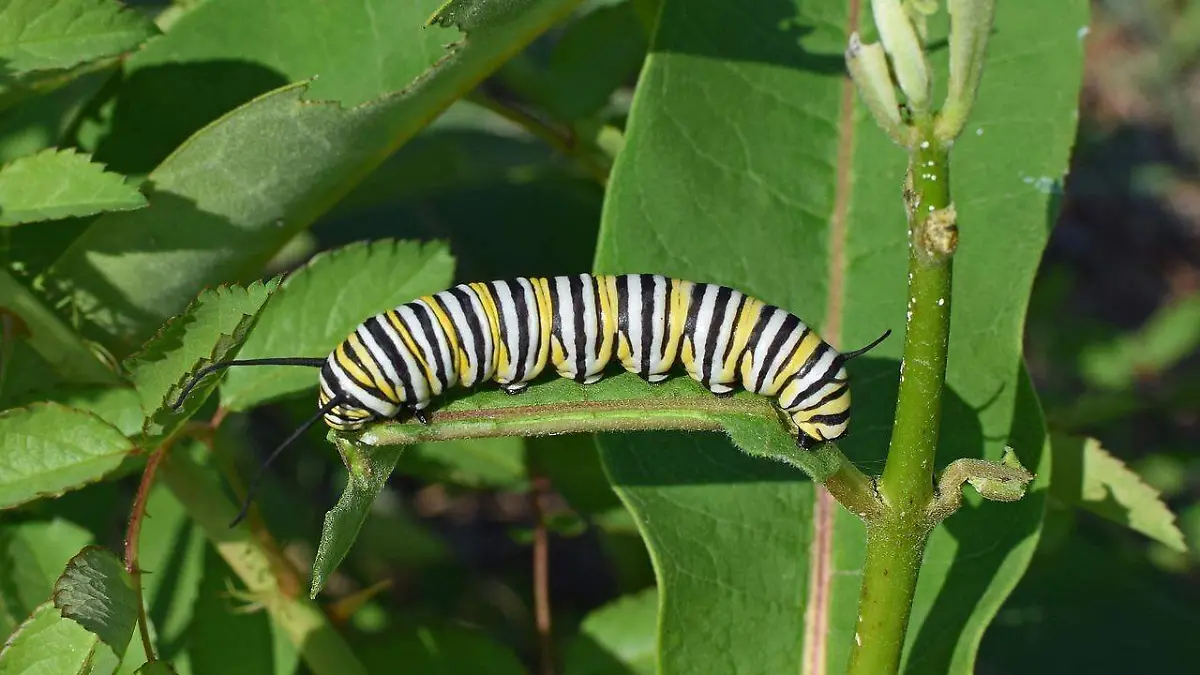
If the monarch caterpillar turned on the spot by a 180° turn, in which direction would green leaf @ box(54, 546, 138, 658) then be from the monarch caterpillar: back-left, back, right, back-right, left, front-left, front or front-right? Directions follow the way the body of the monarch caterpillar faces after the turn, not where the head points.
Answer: back-right

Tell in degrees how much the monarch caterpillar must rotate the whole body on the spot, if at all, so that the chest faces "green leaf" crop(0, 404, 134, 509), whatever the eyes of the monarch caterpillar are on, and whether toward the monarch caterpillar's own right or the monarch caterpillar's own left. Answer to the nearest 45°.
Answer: approximately 45° to the monarch caterpillar's own left

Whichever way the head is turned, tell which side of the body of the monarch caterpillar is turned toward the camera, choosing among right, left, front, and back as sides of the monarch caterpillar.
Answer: left

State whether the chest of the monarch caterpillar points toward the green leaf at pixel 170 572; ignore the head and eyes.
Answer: yes

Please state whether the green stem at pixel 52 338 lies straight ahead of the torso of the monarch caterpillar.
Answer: yes

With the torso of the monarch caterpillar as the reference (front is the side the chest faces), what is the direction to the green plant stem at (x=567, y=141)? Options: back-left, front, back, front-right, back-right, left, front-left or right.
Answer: right

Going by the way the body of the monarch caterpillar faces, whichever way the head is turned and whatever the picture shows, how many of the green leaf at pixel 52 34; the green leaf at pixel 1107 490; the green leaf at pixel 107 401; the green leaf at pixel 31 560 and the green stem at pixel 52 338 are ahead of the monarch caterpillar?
4

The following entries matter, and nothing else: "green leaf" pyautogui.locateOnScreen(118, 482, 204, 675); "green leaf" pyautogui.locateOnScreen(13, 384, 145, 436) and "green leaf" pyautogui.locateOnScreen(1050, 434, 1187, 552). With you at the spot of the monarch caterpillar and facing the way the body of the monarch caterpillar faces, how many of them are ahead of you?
2

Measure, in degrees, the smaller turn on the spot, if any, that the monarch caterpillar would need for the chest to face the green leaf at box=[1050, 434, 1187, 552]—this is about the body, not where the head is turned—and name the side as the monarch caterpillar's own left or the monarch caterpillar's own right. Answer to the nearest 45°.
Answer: approximately 180°

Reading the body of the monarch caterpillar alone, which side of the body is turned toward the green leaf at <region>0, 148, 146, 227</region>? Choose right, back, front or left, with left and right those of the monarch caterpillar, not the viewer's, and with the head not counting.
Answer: front

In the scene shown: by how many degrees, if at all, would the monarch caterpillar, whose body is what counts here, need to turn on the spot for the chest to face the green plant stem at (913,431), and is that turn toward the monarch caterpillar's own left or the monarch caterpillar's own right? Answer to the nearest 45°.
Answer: approximately 135° to the monarch caterpillar's own left

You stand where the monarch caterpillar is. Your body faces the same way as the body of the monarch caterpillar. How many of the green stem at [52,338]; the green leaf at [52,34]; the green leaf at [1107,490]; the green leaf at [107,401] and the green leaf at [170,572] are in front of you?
4
